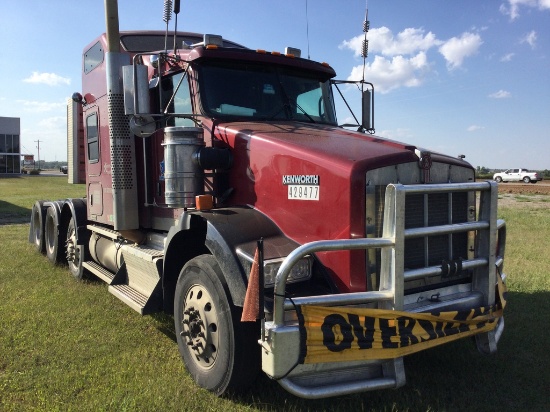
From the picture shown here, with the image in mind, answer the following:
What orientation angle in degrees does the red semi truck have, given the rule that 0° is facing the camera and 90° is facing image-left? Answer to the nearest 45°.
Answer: approximately 315°
